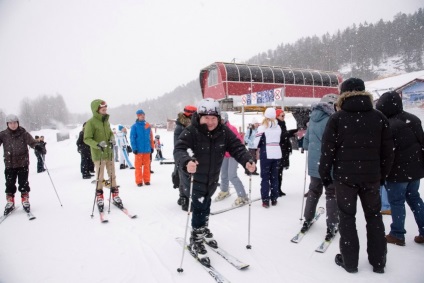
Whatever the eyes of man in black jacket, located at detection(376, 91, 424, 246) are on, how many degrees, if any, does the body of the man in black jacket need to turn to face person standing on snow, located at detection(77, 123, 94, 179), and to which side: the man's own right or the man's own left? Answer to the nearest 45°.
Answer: approximately 45° to the man's own left

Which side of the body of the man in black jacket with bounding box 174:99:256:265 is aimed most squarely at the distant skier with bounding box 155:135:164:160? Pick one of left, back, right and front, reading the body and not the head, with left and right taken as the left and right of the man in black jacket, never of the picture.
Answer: back

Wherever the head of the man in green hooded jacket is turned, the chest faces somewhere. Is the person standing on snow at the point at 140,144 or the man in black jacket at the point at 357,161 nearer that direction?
the man in black jacket

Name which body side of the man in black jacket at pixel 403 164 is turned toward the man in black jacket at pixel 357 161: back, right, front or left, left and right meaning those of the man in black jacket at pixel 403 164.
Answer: left

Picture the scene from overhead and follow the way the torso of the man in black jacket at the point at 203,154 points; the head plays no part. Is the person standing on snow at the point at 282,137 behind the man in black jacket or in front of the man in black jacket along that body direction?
behind

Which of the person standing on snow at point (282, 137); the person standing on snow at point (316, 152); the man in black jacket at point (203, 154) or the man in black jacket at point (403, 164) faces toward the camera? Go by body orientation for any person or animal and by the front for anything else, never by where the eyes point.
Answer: the man in black jacket at point (203, 154)

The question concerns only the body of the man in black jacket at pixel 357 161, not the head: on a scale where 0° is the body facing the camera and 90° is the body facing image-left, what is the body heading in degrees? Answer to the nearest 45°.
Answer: approximately 180°

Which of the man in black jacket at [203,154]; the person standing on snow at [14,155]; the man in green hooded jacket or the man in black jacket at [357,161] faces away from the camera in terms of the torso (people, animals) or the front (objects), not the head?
the man in black jacket at [357,161]

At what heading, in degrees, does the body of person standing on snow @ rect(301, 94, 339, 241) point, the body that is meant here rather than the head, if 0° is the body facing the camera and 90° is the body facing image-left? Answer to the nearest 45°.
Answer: approximately 225°

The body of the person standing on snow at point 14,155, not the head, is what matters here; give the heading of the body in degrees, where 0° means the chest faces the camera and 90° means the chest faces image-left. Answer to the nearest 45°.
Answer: approximately 0°

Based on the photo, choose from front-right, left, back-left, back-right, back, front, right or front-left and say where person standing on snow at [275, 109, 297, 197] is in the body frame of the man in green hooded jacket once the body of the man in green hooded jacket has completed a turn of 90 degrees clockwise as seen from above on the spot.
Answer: back-left

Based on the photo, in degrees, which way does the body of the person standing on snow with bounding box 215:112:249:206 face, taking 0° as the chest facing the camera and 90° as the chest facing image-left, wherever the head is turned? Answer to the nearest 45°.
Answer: approximately 45°
